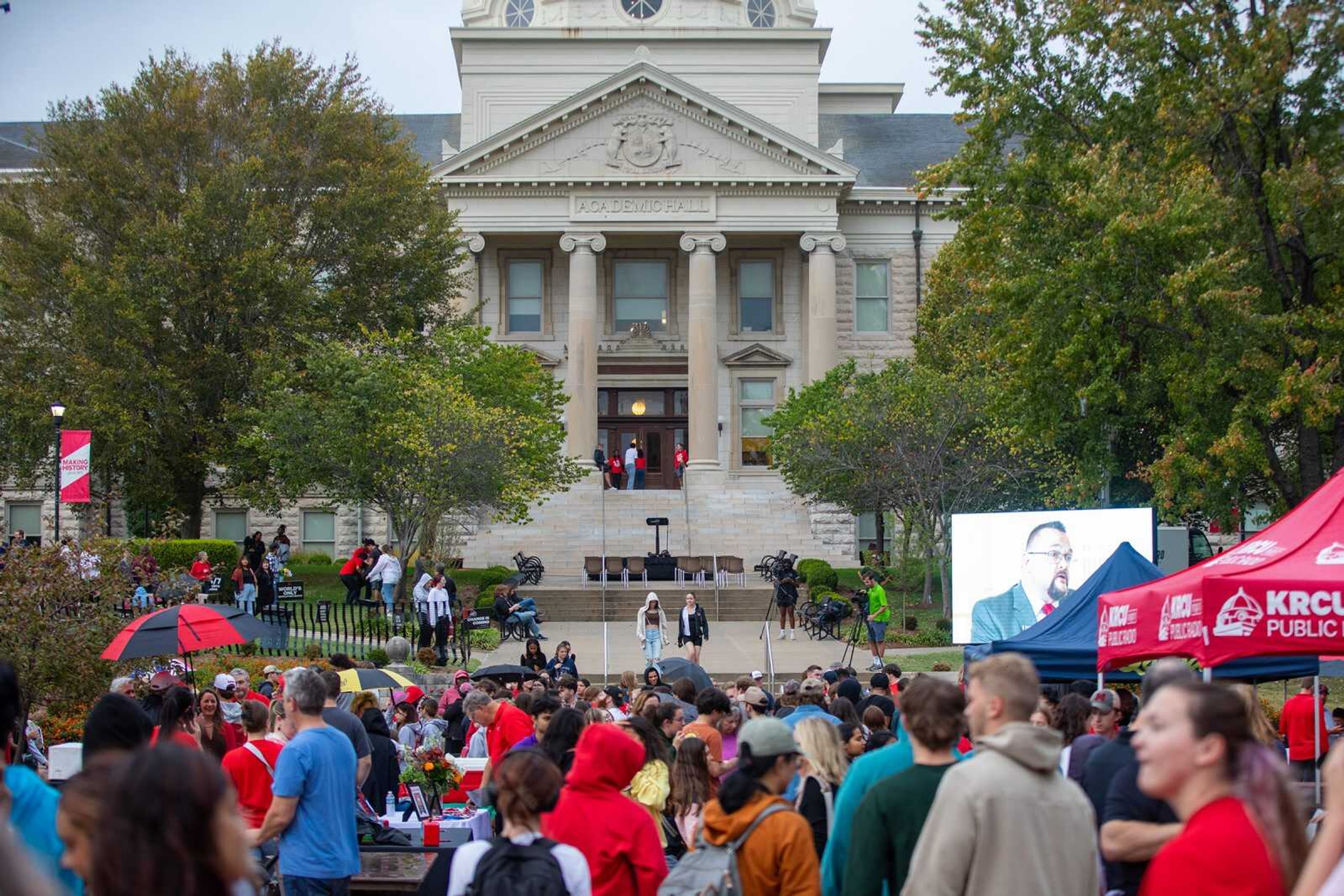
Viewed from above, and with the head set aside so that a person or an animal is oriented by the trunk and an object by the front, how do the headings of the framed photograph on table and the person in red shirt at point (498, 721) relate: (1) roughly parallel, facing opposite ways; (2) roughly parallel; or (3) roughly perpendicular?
roughly perpendicular

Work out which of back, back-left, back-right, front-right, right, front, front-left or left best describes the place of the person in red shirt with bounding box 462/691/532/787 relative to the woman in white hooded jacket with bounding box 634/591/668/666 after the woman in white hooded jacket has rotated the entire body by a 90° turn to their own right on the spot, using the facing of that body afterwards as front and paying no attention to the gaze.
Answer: left

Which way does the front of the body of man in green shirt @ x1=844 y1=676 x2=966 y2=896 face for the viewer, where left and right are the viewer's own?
facing away from the viewer

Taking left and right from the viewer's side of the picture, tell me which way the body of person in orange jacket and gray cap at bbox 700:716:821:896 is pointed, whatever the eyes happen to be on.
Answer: facing away from the viewer and to the right of the viewer

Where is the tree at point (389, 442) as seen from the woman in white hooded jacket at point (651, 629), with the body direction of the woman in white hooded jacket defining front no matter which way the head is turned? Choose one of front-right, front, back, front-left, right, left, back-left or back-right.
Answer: back-right

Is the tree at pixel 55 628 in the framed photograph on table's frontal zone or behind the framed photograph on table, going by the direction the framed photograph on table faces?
behind

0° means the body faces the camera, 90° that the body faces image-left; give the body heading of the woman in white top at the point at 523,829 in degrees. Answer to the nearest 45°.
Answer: approximately 180°

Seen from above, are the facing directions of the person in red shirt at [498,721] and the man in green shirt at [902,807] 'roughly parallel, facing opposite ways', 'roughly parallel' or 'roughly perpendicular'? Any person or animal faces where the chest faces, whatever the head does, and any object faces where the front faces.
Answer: roughly perpendicular

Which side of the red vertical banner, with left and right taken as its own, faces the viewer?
front

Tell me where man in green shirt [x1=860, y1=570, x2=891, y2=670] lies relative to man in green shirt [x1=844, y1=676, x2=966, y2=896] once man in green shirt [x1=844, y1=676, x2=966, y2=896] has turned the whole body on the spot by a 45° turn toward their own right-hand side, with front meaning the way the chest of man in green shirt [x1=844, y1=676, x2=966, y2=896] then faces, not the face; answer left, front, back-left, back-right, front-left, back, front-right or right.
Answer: front-left

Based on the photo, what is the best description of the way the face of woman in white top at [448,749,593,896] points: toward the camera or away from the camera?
away from the camera

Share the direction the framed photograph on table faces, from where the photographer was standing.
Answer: facing the viewer

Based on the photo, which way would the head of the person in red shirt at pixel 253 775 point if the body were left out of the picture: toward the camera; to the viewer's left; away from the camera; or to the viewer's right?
away from the camera
